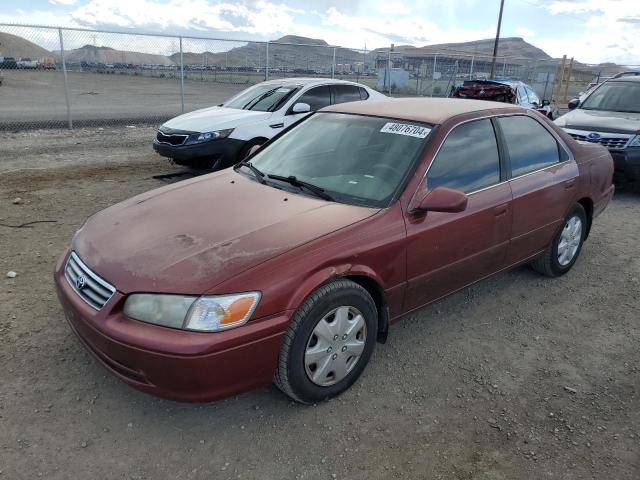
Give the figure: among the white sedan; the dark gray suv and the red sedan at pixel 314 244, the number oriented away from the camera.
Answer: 0

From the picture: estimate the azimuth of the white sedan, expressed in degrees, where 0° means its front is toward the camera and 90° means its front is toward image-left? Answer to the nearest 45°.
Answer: approximately 45°

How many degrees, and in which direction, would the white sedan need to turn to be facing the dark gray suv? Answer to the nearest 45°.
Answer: approximately 135° to its left

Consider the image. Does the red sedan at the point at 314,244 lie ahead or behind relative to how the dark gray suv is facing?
ahead

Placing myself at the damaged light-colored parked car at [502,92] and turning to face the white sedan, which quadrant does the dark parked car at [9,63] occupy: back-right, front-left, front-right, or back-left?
front-right

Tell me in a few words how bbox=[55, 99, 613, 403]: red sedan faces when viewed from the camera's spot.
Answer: facing the viewer and to the left of the viewer

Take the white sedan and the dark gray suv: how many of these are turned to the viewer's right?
0

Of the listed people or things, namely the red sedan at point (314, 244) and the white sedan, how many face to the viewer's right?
0

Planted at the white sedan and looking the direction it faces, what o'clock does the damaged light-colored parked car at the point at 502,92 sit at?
The damaged light-colored parked car is roughly at 6 o'clock from the white sedan.

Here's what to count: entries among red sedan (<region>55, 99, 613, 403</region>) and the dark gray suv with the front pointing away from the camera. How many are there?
0

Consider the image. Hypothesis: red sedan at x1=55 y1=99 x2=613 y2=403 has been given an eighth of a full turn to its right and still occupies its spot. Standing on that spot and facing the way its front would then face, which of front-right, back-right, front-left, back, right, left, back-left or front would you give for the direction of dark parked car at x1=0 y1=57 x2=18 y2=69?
front-right

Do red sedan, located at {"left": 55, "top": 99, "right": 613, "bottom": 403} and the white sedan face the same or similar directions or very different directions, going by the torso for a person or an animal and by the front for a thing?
same or similar directions

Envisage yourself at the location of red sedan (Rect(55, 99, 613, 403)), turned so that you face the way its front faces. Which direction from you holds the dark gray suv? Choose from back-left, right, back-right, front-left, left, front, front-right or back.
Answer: back
